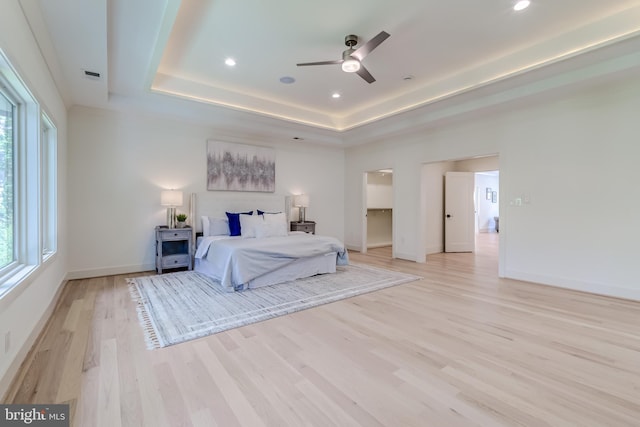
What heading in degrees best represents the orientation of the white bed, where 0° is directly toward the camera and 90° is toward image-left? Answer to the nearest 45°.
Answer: approximately 315°

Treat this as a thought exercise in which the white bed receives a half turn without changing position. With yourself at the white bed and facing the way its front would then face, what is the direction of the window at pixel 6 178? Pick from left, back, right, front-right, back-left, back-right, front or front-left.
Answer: left

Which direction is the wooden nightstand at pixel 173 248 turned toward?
toward the camera

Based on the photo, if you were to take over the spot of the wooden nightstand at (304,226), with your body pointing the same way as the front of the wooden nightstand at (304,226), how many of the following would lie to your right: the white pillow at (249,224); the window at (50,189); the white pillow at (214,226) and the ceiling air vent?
4

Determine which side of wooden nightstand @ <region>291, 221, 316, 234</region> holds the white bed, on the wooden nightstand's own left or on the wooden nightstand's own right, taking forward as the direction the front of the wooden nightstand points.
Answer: on the wooden nightstand's own right

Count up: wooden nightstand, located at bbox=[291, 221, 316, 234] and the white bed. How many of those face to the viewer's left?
0

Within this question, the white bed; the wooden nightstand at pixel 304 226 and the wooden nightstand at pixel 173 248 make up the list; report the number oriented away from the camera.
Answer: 0

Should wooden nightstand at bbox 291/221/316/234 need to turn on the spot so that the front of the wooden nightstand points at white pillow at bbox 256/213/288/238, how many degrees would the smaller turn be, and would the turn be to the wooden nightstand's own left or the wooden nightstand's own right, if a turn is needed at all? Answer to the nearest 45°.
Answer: approximately 90° to the wooden nightstand's own right

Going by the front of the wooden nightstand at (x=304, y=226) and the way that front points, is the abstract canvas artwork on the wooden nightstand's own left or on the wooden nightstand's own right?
on the wooden nightstand's own right

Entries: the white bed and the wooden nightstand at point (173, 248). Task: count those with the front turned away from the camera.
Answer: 0

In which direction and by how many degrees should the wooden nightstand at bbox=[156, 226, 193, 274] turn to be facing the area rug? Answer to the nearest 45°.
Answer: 0° — it already faces it

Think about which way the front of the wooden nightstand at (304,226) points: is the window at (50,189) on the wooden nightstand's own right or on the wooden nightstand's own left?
on the wooden nightstand's own right

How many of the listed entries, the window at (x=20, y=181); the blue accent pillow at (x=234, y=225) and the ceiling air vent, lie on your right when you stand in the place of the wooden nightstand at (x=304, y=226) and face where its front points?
3
